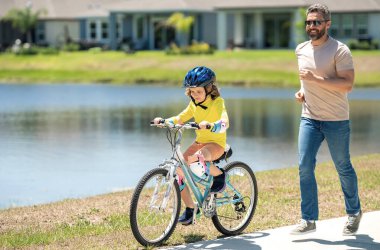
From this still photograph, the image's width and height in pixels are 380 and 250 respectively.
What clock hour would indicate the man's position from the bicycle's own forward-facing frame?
The man is roughly at 7 o'clock from the bicycle.

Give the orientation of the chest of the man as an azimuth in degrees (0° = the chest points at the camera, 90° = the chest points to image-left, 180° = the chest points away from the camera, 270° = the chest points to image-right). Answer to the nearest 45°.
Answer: approximately 45°

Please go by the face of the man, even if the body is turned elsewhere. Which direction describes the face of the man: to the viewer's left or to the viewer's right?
to the viewer's left

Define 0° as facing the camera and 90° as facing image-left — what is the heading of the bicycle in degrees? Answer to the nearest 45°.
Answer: approximately 45°

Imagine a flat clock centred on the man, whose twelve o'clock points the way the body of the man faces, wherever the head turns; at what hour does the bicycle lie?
The bicycle is roughly at 1 o'clock from the man.
